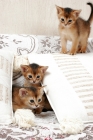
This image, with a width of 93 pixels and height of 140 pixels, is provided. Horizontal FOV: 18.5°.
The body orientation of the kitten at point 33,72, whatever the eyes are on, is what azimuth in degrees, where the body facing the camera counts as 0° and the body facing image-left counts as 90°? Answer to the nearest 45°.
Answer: approximately 0°

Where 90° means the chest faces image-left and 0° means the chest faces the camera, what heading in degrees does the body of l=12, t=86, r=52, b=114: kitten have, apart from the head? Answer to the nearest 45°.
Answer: approximately 315°
